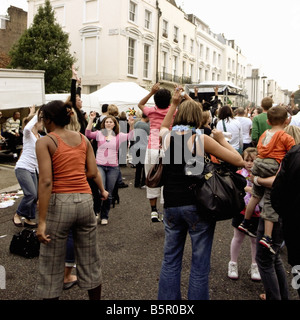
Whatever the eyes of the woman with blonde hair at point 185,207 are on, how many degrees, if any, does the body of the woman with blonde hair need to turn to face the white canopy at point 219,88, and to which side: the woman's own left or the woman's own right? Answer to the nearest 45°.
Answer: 0° — they already face it

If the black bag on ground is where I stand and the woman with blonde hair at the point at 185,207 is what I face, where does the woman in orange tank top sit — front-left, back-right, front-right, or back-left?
front-right

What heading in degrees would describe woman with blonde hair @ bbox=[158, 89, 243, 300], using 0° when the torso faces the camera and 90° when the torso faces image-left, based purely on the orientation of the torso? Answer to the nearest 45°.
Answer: approximately 180°

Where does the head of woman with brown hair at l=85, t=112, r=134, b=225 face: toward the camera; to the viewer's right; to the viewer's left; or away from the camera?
toward the camera

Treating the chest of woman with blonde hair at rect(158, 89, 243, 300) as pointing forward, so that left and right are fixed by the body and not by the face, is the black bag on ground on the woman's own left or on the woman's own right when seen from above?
on the woman's own left

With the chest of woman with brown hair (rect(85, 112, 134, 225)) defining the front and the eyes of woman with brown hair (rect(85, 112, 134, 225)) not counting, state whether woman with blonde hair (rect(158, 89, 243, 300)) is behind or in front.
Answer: in front

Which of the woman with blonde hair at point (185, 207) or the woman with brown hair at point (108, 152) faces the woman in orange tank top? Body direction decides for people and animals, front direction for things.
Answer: the woman with brown hair at point (108, 152)

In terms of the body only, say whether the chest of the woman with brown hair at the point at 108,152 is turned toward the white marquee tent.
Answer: no

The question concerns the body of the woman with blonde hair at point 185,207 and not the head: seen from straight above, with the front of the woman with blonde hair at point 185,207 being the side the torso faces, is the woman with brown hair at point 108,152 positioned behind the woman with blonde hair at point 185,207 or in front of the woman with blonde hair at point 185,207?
in front

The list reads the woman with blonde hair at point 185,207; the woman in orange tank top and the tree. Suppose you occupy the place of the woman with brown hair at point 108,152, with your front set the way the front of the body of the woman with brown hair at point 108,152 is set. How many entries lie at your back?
1

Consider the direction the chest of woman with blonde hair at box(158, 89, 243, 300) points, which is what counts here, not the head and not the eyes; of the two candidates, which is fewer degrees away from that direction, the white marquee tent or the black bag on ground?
the white marquee tent

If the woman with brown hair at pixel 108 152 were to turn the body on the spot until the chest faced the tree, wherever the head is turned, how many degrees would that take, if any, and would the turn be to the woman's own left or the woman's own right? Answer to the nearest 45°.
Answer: approximately 180°

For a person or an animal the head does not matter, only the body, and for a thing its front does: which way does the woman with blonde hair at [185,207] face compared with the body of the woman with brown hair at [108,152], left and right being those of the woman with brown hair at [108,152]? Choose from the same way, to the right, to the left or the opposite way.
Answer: the opposite way

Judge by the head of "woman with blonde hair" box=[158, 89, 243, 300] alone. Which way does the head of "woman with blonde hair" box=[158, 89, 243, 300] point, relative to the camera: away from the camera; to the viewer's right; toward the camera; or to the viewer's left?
away from the camera

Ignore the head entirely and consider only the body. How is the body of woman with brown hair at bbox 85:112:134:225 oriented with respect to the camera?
toward the camera

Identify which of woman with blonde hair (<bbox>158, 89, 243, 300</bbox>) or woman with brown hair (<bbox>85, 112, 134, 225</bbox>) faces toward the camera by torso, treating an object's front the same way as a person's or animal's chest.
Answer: woman with brown hair (<bbox>85, 112, 134, 225</bbox>)

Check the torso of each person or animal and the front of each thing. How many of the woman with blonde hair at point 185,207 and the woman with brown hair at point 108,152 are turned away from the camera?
1
